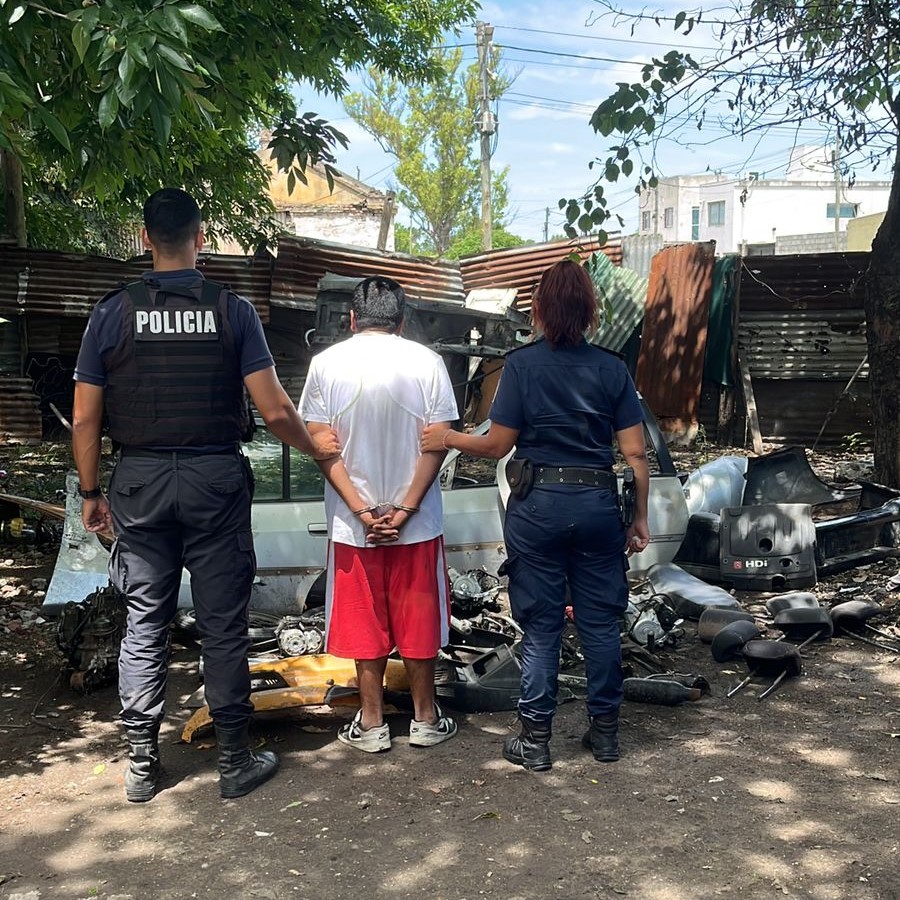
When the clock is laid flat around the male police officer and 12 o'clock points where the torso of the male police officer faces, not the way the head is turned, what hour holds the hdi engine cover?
The hdi engine cover is roughly at 2 o'clock from the male police officer.

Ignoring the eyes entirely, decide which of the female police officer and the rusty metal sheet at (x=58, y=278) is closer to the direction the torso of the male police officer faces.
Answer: the rusty metal sheet

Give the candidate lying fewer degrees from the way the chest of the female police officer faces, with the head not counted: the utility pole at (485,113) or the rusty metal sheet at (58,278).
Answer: the utility pole

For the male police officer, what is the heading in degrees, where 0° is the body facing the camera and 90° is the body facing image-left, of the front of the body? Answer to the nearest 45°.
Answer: approximately 180°

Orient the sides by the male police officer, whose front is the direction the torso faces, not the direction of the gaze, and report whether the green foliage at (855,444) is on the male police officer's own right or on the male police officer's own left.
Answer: on the male police officer's own right

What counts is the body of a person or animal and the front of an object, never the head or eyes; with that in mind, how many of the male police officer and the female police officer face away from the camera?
2

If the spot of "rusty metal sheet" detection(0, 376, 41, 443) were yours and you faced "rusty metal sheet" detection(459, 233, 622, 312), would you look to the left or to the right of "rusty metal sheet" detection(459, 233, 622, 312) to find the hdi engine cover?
right

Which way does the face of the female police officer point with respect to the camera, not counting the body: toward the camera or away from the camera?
away from the camera

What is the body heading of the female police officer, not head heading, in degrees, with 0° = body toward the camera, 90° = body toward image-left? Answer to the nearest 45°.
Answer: approximately 180°
